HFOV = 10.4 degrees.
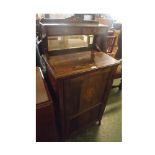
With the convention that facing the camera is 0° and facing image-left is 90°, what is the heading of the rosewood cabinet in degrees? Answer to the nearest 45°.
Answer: approximately 315°
